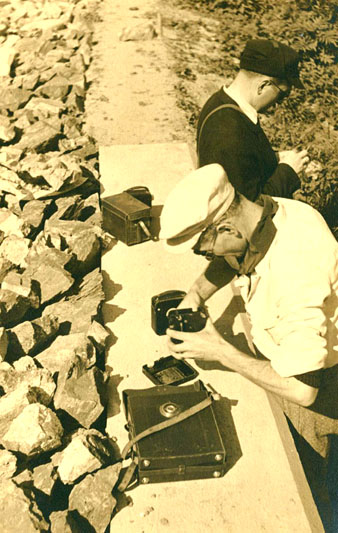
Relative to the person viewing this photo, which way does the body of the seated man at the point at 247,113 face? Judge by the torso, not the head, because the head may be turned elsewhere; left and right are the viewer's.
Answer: facing to the right of the viewer

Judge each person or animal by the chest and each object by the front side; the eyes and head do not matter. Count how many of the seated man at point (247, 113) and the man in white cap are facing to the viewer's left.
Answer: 1

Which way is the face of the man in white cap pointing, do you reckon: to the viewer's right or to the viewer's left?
to the viewer's left

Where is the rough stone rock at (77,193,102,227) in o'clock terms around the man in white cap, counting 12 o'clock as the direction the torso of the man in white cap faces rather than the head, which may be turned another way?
The rough stone rock is roughly at 2 o'clock from the man in white cap.

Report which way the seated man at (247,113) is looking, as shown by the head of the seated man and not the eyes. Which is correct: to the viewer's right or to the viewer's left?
to the viewer's right

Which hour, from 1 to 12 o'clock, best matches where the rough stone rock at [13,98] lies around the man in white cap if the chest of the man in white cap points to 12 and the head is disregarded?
The rough stone rock is roughly at 2 o'clock from the man in white cap.

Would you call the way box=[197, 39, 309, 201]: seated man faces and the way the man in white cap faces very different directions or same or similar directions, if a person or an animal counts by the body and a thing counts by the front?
very different directions

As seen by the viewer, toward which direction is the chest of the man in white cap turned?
to the viewer's left

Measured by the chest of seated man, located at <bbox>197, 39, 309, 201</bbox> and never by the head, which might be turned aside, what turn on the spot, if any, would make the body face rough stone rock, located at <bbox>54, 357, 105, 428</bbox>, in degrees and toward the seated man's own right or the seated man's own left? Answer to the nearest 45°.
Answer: approximately 135° to the seated man's own right

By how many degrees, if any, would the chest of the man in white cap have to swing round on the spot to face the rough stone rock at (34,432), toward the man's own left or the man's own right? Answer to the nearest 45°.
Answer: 0° — they already face it

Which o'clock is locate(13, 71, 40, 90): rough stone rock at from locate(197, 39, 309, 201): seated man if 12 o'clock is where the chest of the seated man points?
The rough stone rock is roughly at 8 o'clock from the seated man.

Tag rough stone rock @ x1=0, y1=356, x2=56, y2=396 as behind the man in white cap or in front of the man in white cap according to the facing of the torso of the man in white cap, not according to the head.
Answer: in front
